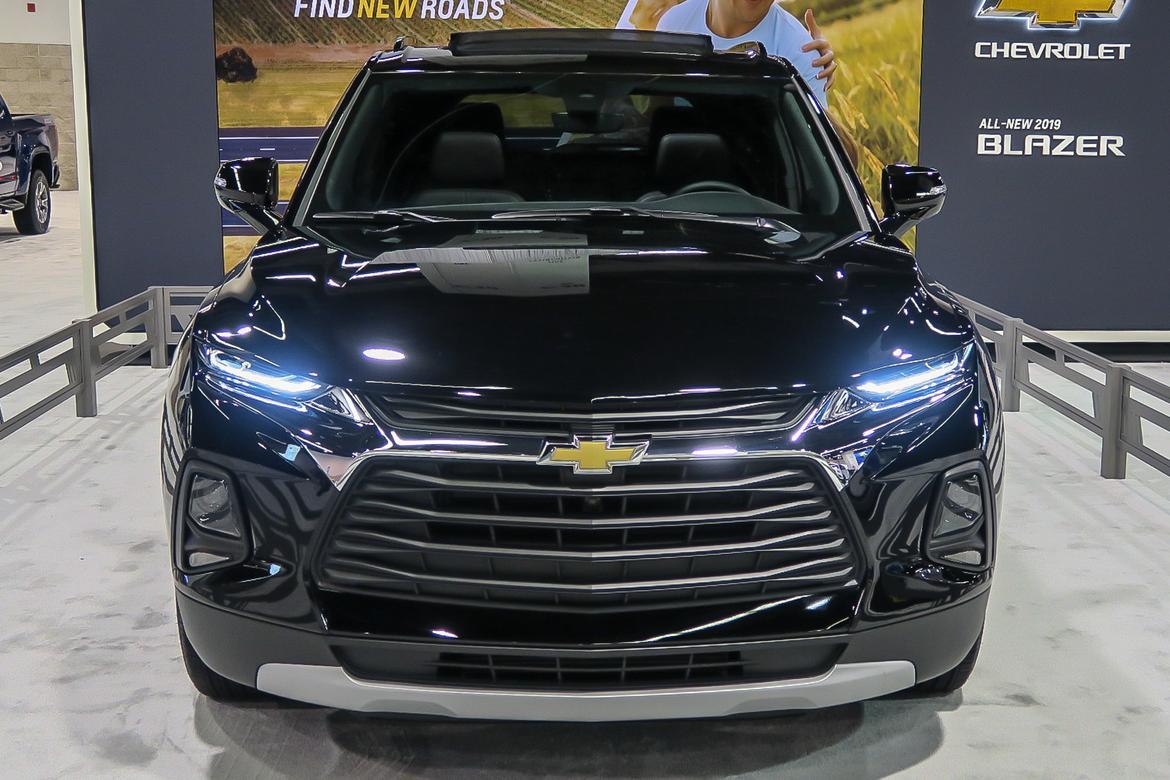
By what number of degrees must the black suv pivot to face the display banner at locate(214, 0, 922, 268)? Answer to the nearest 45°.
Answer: approximately 180°

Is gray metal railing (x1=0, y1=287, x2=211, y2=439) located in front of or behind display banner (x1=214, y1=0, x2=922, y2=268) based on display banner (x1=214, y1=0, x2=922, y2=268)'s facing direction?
in front

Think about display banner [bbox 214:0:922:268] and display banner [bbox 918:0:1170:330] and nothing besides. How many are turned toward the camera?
2

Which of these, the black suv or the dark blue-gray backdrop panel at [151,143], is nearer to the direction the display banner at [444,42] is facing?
the black suv

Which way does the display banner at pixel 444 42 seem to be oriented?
toward the camera

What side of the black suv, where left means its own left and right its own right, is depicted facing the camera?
front

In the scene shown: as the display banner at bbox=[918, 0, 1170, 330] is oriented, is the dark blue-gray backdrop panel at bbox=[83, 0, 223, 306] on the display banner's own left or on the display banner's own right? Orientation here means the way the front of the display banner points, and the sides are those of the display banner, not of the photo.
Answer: on the display banner's own right

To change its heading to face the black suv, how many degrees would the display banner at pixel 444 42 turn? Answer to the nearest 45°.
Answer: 0° — it already faces it

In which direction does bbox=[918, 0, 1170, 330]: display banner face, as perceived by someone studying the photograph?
facing the viewer

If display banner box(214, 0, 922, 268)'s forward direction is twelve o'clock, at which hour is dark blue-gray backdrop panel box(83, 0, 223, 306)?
The dark blue-gray backdrop panel is roughly at 3 o'clock from the display banner.

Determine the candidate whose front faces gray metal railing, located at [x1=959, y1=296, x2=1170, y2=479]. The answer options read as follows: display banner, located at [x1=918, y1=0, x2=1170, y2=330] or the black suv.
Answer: the display banner

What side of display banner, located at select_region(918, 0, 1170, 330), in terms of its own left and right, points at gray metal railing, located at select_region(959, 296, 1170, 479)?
front

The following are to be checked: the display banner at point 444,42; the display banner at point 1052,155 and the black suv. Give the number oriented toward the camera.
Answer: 3

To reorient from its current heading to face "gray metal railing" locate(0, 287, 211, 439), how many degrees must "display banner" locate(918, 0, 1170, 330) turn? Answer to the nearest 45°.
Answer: approximately 45° to its right

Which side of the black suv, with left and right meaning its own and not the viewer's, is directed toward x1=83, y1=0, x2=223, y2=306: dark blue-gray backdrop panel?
back
